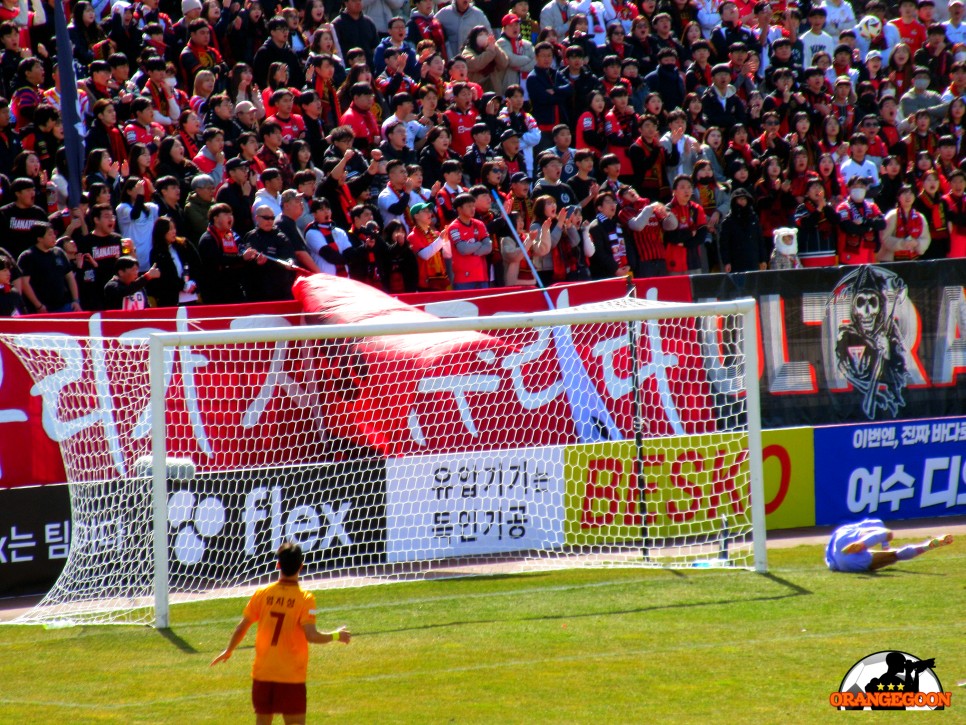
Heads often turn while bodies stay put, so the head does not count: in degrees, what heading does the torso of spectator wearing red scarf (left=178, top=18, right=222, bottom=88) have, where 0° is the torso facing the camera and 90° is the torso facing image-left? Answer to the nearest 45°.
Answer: approximately 315°

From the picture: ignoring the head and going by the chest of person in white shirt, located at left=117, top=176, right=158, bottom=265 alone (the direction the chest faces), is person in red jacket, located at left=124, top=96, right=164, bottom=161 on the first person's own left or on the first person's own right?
on the first person's own left

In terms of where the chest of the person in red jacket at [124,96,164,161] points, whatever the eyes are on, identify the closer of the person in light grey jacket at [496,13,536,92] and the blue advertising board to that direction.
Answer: the blue advertising board

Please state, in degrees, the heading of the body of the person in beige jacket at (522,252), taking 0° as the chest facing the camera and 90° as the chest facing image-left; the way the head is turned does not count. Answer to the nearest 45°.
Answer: approximately 315°

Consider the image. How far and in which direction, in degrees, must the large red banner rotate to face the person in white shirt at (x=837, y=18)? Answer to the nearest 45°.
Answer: approximately 135° to its left

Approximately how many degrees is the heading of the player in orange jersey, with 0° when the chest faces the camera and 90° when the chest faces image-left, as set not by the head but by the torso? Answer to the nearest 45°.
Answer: approximately 180°

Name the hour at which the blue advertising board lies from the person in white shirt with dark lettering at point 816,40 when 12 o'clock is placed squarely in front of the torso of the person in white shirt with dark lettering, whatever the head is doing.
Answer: The blue advertising board is roughly at 12 o'clock from the person in white shirt with dark lettering.

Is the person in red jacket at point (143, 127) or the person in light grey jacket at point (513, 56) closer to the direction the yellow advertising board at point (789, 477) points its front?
the person in red jacket

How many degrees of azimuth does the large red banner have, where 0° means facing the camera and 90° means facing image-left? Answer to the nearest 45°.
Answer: approximately 0°

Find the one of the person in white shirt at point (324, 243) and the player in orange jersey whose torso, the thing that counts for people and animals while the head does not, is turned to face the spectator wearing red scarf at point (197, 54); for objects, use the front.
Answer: the player in orange jersey

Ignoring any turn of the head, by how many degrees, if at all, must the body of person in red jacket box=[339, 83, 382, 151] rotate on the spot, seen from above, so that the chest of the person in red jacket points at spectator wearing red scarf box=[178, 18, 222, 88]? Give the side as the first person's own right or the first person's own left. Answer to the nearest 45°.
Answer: approximately 135° to the first person's own right

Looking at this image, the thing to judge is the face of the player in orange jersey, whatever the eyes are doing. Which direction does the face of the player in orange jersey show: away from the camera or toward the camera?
away from the camera

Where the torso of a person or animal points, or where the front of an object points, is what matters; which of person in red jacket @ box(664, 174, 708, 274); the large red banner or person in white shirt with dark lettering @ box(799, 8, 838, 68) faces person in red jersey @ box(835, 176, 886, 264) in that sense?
the person in white shirt with dark lettering

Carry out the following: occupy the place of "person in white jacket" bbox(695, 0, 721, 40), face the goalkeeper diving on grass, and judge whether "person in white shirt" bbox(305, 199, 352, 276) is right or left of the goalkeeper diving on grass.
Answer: right

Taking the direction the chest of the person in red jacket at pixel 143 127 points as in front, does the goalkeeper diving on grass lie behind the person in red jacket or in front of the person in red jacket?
in front
